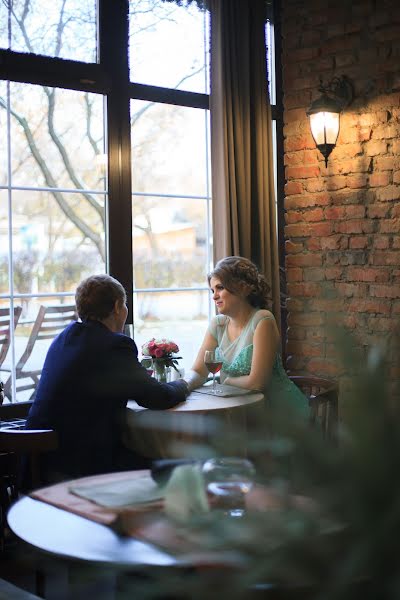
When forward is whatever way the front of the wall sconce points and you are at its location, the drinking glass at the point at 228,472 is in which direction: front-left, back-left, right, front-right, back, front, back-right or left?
front-left

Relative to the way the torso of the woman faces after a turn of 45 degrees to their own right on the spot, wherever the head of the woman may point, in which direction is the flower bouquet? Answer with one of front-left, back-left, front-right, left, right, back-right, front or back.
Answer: front-left

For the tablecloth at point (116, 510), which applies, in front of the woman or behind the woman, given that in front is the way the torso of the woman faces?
in front

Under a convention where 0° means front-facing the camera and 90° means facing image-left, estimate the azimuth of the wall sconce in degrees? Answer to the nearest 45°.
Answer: approximately 45°

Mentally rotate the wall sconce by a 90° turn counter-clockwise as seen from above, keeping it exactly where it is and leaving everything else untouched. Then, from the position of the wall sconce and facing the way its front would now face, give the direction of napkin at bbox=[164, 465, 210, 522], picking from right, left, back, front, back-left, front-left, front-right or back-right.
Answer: front-right

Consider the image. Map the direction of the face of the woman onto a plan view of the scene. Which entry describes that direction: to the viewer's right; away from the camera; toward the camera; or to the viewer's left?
to the viewer's left

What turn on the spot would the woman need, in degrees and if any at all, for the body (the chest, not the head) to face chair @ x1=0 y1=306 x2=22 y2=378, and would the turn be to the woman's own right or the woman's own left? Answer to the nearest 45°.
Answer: approximately 45° to the woman's own right

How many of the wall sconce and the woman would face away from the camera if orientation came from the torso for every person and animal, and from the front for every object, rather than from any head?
0

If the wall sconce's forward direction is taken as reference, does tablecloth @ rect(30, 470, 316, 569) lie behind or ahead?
ahead
